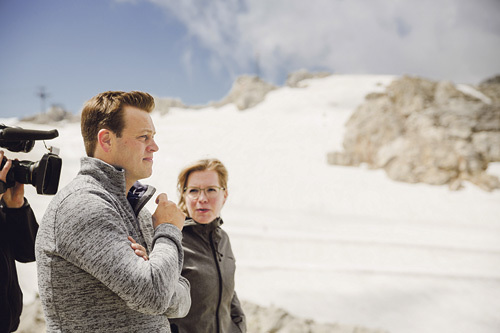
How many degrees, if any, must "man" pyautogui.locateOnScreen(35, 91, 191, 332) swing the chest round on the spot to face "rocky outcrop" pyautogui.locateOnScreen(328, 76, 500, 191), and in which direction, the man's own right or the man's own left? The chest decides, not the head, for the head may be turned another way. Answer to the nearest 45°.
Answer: approximately 45° to the man's own left

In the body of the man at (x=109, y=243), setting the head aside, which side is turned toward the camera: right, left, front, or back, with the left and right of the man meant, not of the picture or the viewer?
right

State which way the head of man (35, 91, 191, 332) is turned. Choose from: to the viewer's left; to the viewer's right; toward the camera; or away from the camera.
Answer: to the viewer's right

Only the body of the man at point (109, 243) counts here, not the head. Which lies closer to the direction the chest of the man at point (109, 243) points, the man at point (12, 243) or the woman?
the woman

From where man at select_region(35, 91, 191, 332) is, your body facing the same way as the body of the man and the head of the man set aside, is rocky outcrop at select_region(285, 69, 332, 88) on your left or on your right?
on your left

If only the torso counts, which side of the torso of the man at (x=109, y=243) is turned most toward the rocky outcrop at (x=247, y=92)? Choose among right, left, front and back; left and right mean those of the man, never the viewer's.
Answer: left
